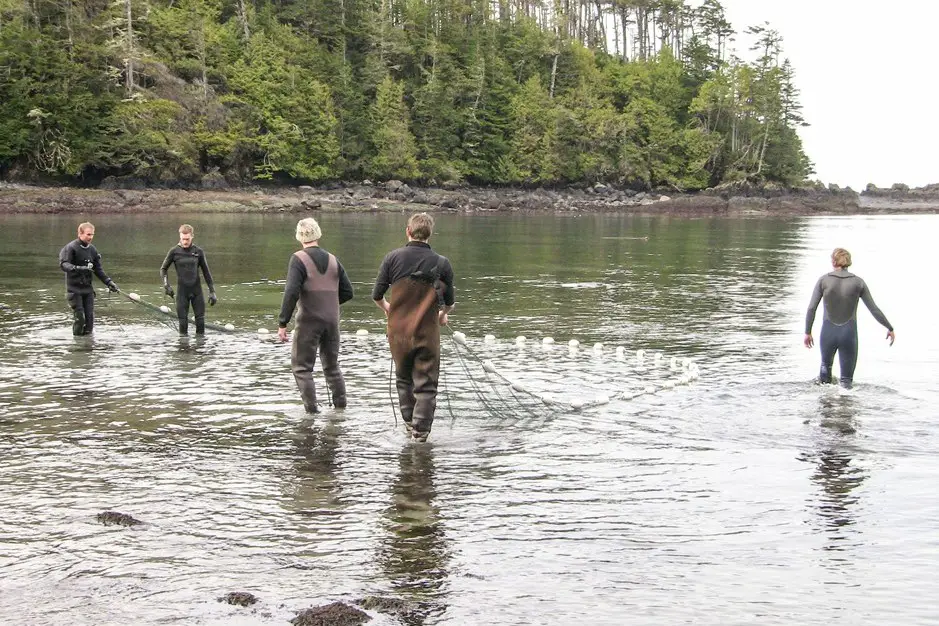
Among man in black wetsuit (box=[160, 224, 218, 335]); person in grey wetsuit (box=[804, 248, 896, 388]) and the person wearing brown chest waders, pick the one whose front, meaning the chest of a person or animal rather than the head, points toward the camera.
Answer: the man in black wetsuit

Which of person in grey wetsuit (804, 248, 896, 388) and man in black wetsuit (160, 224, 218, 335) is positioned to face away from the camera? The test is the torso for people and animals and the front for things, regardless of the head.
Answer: the person in grey wetsuit

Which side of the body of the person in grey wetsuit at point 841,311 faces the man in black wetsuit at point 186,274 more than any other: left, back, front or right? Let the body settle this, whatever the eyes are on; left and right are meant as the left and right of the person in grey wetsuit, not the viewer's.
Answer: left

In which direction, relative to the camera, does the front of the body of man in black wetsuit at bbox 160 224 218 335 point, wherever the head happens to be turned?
toward the camera

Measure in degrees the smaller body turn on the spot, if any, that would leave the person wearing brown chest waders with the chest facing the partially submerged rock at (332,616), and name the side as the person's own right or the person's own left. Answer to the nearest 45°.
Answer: approximately 180°

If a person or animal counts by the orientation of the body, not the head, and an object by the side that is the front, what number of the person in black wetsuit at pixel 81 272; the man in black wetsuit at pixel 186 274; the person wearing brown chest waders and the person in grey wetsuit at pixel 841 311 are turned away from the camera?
2

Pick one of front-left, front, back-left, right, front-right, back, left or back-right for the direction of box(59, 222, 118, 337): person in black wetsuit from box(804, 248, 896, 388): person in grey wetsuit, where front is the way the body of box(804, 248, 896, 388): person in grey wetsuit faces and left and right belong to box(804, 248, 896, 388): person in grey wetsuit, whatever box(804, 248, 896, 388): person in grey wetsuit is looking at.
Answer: left

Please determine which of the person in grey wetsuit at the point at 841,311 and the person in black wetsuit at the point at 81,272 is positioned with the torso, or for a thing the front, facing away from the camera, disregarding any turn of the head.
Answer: the person in grey wetsuit at the point at 841,311

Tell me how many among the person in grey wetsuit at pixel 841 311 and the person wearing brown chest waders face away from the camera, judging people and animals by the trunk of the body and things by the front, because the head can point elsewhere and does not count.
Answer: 2

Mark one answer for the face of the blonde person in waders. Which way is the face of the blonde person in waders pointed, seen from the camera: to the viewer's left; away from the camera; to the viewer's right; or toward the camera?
away from the camera

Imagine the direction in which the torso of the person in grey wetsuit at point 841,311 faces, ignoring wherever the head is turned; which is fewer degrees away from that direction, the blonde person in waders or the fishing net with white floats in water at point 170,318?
the fishing net with white floats in water

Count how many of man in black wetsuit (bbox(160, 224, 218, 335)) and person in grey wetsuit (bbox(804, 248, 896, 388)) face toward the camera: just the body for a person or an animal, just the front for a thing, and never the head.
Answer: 1

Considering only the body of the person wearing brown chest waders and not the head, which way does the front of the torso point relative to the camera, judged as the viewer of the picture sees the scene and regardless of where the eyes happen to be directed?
away from the camera

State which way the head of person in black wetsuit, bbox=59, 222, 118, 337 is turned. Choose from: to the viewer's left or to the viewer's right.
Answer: to the viewer's right

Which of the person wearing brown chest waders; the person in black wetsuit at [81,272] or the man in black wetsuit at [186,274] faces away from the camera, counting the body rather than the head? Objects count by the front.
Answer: the person wearing brown chest waders

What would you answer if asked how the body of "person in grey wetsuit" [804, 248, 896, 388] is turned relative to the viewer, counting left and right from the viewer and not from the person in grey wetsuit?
facing away from the viewer
